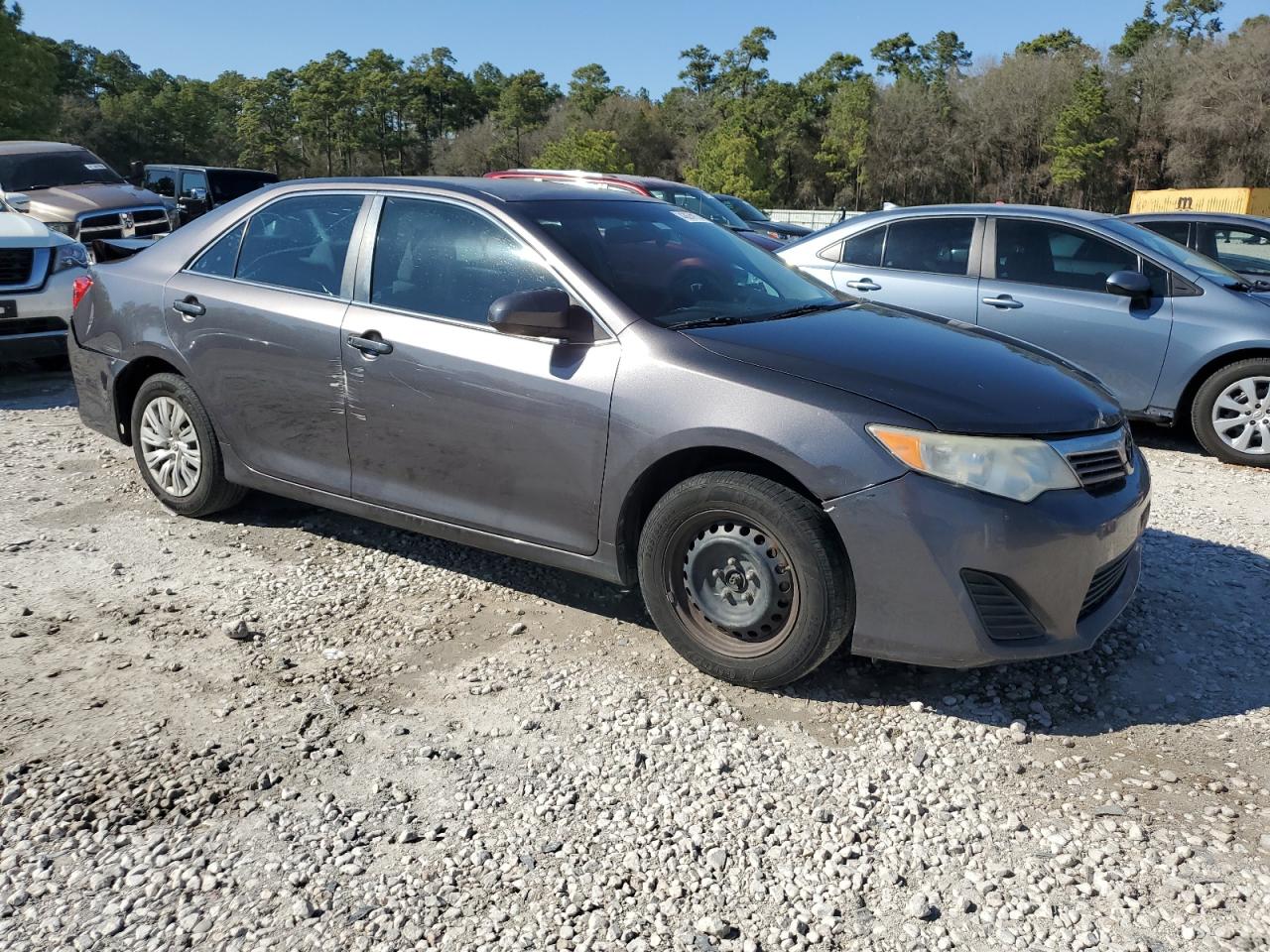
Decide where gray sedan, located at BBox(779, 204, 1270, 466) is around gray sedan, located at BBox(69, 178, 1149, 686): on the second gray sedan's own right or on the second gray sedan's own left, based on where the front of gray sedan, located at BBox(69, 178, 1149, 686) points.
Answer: on the second gray sedan's own left

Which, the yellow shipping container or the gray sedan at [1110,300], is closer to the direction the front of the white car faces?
the gray sedan

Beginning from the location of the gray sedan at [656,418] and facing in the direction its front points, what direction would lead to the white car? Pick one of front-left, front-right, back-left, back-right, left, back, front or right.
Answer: back

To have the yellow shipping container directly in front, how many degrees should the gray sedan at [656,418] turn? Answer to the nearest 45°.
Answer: approximately 90° to its left

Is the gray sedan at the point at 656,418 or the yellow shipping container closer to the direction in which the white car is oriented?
the gray sedan
